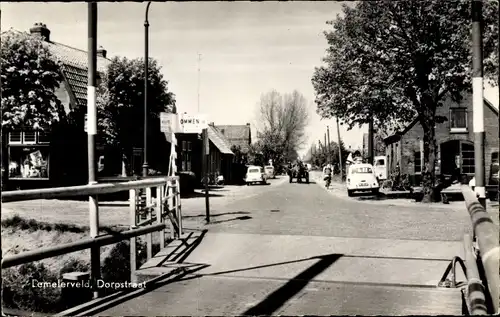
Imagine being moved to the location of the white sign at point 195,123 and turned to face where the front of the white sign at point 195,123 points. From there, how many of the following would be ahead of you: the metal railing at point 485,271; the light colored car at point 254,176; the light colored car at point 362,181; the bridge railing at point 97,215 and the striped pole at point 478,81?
3

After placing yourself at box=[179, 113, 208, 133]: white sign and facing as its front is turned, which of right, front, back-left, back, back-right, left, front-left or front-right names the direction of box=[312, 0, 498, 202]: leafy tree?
back-left

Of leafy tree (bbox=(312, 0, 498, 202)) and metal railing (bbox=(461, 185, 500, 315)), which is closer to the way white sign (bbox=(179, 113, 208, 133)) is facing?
the metal railing

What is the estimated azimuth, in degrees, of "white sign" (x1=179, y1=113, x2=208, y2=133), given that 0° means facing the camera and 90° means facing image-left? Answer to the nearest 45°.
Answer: approximately 0°

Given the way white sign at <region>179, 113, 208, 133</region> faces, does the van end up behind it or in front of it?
behind
